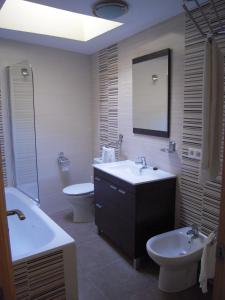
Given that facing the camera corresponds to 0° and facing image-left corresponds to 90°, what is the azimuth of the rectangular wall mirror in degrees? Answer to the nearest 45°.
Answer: approximately 45°

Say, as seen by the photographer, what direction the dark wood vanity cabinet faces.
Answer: facing the viewer and to the left of the viewer

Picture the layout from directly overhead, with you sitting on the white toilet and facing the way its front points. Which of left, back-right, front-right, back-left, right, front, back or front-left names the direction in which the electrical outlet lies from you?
back-left

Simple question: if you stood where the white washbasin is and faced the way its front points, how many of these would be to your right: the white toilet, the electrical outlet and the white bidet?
1

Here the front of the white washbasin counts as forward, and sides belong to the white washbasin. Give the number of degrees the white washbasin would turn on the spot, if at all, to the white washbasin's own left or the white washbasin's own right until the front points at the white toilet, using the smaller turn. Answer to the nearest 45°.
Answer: approximately 90° to the white washbasin's own right

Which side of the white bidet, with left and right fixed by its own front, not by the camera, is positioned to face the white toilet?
right

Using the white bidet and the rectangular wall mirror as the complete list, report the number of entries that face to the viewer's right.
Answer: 0

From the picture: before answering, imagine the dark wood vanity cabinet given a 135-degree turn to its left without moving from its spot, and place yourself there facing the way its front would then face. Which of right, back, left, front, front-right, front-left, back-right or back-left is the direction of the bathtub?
back-right
